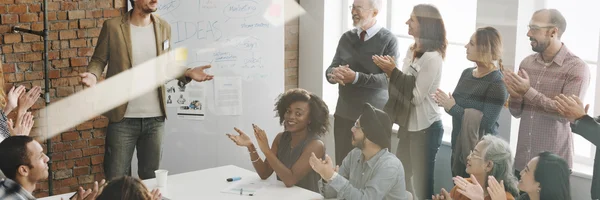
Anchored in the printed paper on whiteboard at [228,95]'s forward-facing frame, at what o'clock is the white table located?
The white table is roughly at 12 o'clock from the printed paper on whiteboard.

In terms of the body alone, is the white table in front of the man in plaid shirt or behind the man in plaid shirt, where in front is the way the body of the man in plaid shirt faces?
in front

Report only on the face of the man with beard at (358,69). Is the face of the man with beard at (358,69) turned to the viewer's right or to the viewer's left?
to the viewer's left

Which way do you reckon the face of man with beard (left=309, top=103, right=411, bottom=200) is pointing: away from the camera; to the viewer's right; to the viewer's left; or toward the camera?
to the viewer's left

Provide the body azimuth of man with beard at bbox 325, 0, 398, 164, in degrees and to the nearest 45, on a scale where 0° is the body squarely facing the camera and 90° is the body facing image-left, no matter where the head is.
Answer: approximately 45°

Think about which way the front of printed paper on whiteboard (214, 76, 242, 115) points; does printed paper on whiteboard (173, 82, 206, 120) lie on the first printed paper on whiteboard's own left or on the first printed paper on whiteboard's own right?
on the first printed paper on whiteboard's own right

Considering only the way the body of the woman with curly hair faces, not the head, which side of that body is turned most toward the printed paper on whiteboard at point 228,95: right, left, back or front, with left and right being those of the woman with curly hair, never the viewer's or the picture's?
right

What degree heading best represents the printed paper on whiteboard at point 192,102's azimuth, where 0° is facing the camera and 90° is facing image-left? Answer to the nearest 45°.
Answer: approximately 0°

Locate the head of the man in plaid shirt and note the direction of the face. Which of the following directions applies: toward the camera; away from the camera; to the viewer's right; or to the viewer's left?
to the viewer's left

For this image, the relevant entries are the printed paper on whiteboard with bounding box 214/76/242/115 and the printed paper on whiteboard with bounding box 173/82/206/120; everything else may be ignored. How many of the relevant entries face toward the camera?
2

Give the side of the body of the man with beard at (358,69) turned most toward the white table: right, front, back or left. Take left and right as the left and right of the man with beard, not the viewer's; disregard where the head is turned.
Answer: front

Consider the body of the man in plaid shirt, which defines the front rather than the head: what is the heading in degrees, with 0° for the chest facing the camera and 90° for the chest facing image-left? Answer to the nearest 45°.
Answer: approximately 45°
